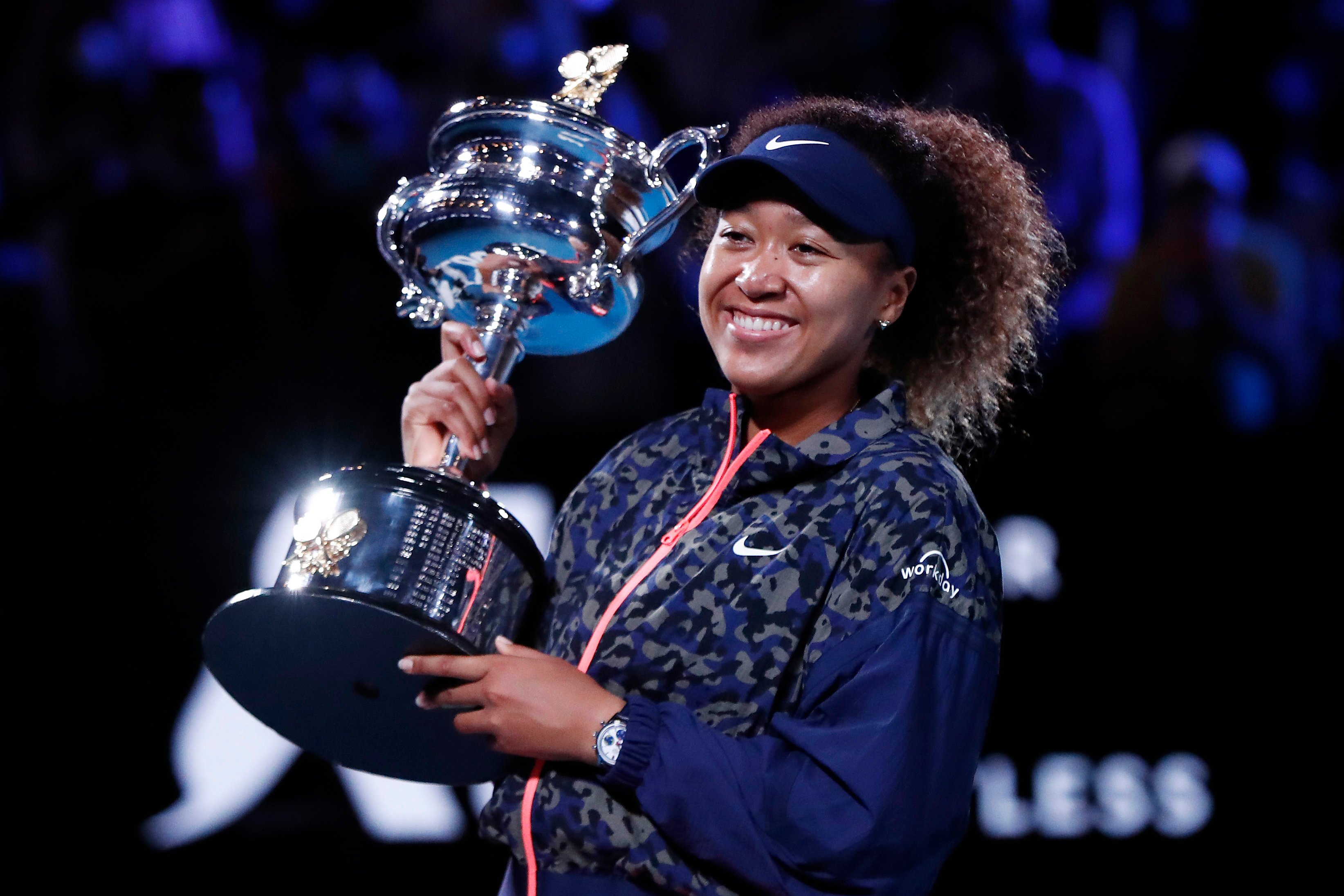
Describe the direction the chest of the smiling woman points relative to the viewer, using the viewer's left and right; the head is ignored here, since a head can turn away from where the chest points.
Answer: facing the viewer and to the left of the viewer

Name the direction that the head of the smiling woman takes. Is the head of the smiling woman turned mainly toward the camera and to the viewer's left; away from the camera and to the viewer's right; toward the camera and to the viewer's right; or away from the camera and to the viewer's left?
toward the camera and to the viewer's left
